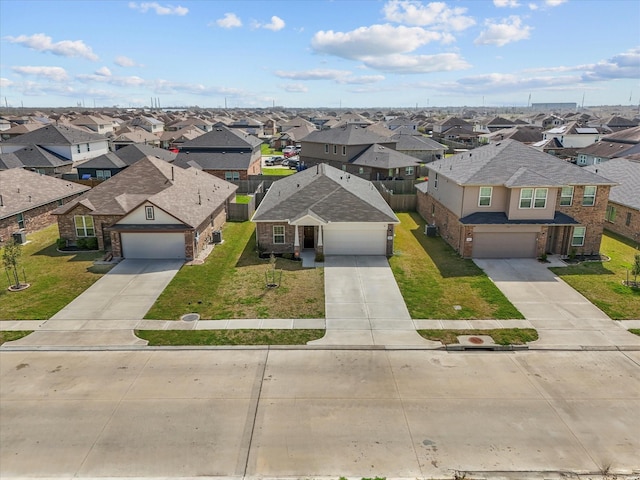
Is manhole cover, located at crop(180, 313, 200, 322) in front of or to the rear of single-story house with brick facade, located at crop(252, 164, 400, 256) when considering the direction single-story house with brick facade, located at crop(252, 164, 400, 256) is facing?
in front

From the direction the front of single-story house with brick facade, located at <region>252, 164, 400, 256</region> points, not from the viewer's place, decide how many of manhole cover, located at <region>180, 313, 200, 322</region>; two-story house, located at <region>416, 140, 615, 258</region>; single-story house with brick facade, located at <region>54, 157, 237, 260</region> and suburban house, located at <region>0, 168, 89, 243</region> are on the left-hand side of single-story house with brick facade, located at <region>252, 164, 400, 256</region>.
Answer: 1

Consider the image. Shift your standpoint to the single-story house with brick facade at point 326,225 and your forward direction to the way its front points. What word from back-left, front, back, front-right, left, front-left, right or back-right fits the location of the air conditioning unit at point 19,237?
right

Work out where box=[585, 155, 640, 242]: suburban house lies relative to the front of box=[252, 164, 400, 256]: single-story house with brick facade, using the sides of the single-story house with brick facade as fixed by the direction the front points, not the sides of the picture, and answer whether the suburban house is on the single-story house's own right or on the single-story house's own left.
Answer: on the single-story house's own left

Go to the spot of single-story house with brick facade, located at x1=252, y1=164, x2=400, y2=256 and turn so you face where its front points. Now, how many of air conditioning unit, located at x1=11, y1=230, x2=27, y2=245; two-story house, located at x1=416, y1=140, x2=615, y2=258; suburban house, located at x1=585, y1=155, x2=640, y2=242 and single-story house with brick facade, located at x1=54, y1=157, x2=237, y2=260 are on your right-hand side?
2

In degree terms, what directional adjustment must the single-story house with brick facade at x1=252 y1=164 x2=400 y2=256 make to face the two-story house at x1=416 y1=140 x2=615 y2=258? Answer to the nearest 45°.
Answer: approximately 90° to its left

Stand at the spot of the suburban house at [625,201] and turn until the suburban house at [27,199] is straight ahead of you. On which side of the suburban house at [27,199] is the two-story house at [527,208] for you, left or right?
left

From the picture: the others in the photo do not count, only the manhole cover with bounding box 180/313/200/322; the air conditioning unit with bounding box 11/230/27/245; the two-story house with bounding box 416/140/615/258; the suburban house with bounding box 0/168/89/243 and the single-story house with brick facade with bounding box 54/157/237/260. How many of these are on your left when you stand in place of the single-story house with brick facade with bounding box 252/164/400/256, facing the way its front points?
1

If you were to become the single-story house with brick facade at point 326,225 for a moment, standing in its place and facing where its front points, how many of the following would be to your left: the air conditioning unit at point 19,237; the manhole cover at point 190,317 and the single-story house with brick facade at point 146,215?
0

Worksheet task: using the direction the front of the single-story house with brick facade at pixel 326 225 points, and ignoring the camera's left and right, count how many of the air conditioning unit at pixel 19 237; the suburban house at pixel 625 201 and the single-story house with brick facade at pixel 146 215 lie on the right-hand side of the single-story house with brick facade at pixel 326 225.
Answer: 2

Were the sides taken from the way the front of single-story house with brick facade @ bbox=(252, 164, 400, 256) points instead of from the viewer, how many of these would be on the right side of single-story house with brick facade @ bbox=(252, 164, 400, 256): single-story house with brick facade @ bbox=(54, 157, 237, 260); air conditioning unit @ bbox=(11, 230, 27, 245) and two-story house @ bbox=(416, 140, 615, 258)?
2

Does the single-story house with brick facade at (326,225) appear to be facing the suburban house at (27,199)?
no

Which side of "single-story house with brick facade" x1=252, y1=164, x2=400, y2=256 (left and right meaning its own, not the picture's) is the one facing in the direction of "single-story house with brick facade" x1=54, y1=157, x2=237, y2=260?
right

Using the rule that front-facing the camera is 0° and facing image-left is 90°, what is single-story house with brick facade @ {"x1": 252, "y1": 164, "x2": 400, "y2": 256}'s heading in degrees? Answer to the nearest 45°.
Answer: approximately 0°

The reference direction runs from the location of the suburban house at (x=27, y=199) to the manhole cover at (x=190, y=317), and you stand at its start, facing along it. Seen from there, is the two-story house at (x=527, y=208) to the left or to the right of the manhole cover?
left

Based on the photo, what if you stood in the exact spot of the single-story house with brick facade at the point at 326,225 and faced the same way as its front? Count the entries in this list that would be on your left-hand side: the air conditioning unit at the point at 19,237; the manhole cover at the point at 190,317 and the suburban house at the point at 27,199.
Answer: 0
